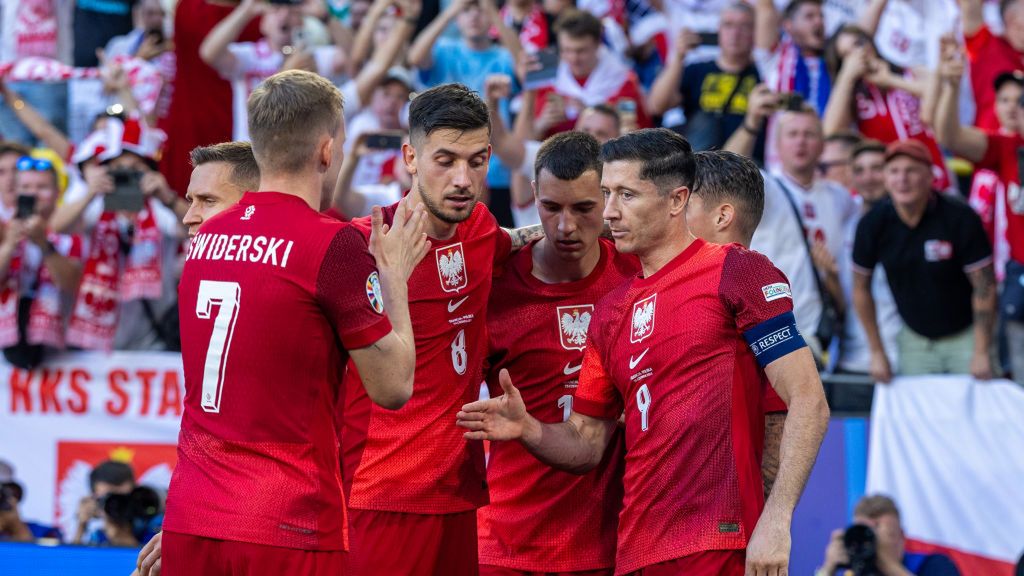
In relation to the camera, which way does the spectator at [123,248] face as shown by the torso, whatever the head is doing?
toward the camera

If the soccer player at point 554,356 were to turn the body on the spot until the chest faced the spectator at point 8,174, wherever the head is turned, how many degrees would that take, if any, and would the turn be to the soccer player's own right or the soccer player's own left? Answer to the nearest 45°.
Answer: approximately 135° to the soccer player's own right

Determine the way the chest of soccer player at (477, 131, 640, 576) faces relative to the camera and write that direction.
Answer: toward the camera

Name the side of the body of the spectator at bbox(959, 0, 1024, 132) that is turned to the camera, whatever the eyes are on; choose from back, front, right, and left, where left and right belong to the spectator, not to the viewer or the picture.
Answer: front

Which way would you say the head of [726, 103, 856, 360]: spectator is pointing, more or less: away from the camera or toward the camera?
toward the camera

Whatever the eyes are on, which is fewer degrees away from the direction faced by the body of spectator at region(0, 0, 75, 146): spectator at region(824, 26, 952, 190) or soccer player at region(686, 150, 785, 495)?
the soccer player

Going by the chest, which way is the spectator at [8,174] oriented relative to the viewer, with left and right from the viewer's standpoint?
facing the viewer and to the right of the viewer

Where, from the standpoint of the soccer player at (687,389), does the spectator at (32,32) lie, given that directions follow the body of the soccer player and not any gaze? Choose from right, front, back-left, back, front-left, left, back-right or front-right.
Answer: right

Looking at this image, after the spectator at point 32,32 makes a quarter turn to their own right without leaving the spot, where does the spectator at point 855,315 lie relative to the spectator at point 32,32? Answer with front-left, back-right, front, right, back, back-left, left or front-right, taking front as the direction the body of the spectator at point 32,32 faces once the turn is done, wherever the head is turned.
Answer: back-left

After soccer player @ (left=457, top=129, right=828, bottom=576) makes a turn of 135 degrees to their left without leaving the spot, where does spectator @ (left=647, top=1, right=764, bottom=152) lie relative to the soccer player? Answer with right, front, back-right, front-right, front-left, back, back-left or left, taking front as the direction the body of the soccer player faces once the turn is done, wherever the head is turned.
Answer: left

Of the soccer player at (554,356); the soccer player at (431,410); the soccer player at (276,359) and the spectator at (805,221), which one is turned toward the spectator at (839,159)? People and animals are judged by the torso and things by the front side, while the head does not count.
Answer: the soccer player at (276,359)

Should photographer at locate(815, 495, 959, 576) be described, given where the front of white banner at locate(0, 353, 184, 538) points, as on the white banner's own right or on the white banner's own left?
on the white banner's own left

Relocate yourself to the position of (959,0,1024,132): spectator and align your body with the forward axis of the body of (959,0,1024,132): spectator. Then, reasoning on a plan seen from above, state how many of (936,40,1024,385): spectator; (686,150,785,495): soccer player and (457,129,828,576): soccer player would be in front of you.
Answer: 3

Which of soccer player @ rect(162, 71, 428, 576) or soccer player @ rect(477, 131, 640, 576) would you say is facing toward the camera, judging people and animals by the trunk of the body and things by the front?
soccer player @ rect(477, 131, 640, 576)

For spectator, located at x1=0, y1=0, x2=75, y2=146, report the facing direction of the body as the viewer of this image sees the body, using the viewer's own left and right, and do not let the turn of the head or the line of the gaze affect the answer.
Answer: facing the viewer

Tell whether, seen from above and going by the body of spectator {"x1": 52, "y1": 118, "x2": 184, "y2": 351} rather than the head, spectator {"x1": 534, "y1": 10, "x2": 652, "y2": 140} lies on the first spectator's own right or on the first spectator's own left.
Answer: on the first spectator's own left

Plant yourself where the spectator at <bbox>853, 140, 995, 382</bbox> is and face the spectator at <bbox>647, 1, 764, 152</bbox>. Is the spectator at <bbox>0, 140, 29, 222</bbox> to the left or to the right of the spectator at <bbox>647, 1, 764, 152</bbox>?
left

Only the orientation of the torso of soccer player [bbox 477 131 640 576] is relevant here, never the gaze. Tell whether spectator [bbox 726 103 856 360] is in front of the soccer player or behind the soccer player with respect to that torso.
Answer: behind

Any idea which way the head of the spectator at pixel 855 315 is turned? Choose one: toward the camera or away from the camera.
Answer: toward the camera

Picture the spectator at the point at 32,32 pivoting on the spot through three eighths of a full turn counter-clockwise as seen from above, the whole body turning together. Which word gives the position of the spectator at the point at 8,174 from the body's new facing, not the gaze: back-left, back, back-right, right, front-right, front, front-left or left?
back-right

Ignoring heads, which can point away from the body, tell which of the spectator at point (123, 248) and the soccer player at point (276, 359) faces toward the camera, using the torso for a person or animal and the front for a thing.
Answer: the spectator
